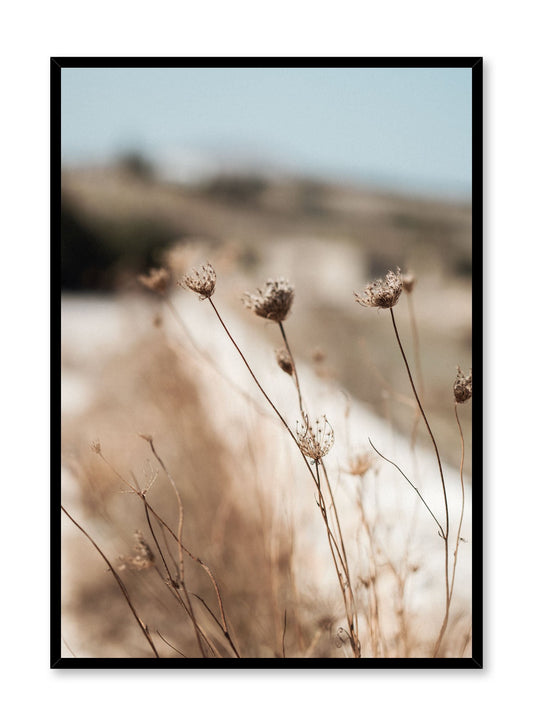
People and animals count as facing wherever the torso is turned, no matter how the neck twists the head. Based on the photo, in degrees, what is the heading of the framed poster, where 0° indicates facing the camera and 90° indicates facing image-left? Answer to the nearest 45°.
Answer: approximately 0°
